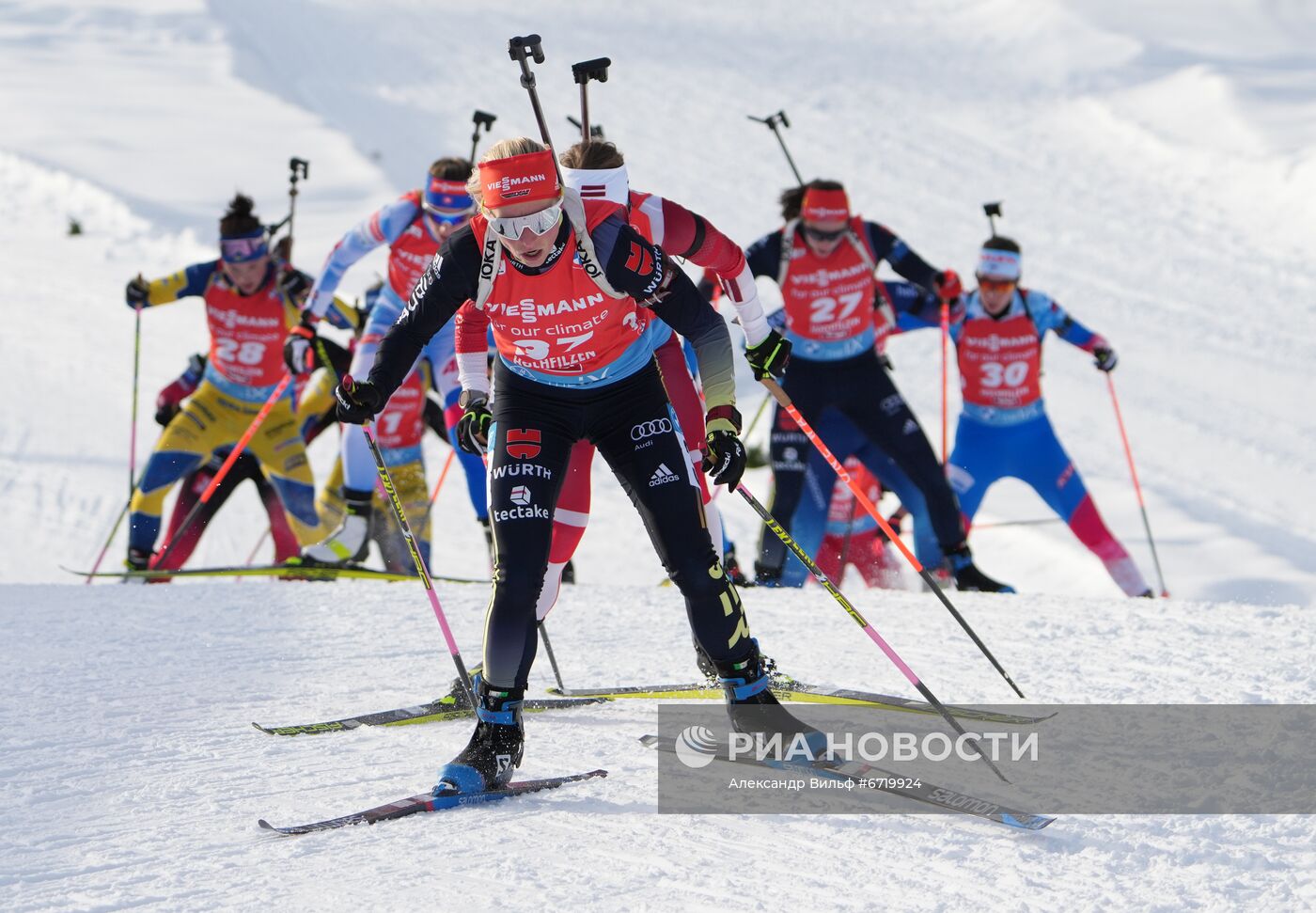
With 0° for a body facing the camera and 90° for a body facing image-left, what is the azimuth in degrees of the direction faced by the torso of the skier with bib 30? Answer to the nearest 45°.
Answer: approximately 0°
